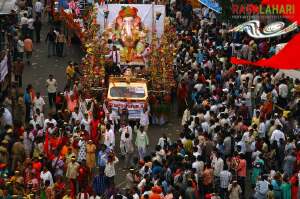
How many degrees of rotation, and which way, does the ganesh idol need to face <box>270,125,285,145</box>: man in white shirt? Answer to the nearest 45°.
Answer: approximately 45° to its left

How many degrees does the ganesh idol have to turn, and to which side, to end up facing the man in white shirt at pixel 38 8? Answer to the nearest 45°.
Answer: approximately 135° to its right

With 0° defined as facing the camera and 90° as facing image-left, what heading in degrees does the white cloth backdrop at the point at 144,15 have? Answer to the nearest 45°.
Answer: approximately 0°

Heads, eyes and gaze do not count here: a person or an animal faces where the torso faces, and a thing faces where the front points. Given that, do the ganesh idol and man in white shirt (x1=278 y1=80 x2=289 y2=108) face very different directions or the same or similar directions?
very different directions

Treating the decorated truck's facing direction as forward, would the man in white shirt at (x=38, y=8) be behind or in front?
behind

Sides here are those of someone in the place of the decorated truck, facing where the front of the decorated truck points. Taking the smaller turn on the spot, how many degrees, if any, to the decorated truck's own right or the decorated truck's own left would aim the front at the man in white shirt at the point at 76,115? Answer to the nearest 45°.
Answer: approximately 45° to the decorated truck's own right
